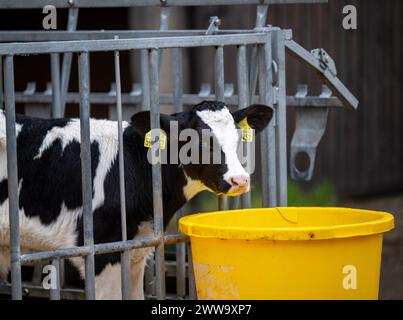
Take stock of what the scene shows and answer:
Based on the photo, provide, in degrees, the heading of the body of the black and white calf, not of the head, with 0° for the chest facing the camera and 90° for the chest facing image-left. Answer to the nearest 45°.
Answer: approximately 270°
